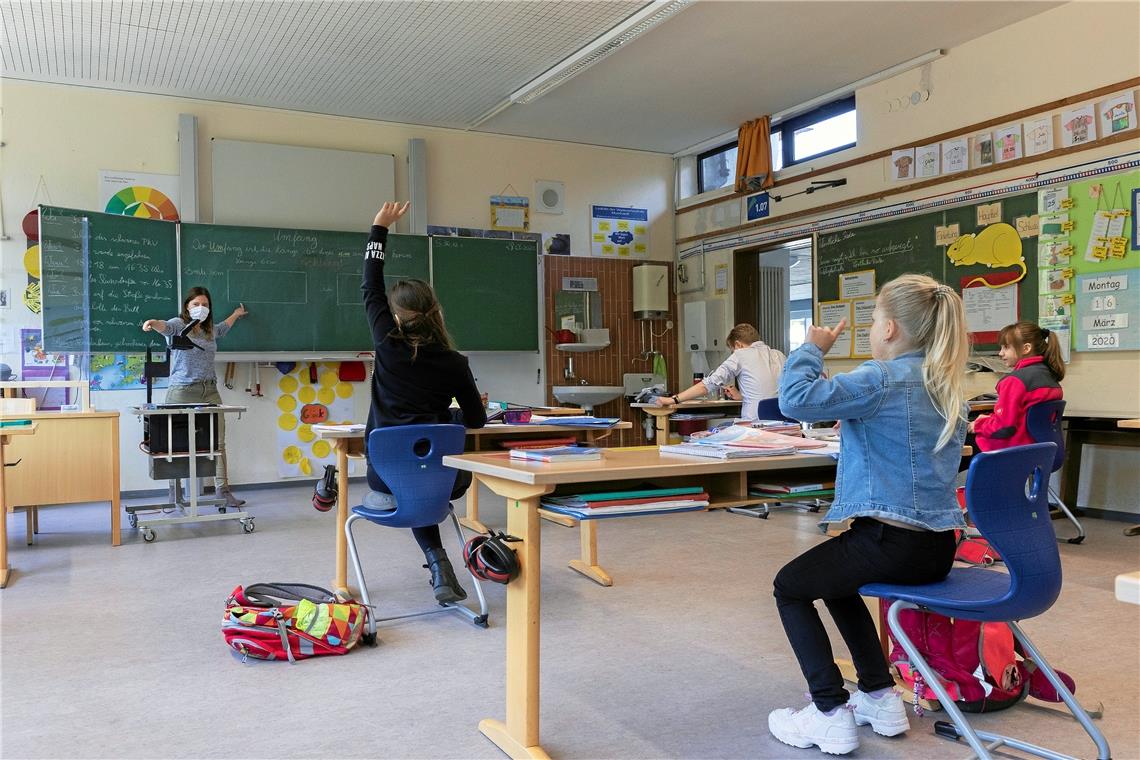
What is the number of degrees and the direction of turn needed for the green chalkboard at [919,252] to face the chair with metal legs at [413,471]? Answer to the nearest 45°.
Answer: approximately 45° to its left

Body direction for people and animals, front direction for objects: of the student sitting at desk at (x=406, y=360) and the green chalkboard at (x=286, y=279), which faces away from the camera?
the student sitting at desk

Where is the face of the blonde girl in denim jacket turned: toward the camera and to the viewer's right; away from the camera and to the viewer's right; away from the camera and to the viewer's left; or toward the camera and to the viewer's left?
away from the camera and to the viewer's left

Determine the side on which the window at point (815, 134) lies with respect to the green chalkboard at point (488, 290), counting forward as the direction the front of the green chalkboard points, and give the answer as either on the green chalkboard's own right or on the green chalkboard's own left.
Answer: on the green chalkboard's own left

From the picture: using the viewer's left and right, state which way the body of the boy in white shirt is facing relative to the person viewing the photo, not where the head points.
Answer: facing away from the viewer and to the left of the viewer

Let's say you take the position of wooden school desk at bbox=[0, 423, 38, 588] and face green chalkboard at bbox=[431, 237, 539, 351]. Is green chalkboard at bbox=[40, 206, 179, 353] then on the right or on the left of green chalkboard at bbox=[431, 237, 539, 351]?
left

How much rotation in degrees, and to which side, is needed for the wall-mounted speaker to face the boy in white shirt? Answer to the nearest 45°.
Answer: approximately 45° to its left

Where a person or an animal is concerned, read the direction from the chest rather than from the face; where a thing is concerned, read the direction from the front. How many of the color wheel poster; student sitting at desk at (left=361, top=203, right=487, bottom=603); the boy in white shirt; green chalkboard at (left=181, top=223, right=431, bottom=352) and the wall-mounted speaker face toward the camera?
3

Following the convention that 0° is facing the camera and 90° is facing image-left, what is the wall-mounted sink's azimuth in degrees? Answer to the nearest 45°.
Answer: approximately 0°
